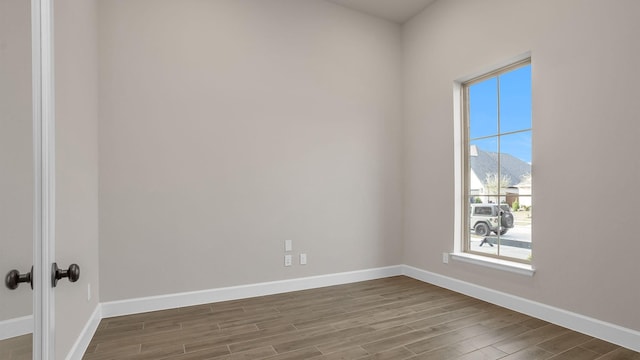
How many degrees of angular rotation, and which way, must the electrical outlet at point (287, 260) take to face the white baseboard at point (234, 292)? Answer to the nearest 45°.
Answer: approximately 45° to its right

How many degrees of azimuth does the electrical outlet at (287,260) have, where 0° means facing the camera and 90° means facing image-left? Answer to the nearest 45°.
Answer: approximately 0°

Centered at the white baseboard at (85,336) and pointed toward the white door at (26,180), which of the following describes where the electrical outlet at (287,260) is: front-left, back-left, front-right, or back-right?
back-left

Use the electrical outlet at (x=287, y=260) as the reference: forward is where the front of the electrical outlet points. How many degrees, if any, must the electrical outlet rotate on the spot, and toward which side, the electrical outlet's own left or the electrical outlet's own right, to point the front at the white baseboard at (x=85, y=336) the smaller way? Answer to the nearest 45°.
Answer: approximately 45° to the electrical outlet's own right

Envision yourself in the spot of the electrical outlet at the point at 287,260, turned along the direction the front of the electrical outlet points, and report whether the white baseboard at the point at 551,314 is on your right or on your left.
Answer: on your left

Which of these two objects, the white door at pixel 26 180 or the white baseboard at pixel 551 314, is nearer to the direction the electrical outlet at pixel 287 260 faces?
the white door
